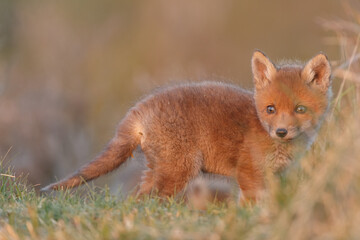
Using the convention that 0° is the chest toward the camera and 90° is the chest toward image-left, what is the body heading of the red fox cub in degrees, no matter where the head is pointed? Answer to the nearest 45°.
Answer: approximately 270°
